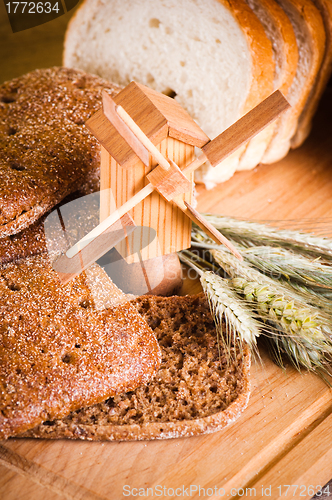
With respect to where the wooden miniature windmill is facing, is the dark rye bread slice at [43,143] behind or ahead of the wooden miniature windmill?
behind

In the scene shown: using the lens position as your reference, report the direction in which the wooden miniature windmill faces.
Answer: facing the viewer and to the right of the viewer

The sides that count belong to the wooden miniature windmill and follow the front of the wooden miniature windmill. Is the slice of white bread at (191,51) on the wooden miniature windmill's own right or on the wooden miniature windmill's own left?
on the wooden miniature windmill's own left

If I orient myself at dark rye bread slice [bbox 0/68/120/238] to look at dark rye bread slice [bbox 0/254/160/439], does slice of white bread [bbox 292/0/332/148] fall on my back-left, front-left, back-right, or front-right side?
back-left

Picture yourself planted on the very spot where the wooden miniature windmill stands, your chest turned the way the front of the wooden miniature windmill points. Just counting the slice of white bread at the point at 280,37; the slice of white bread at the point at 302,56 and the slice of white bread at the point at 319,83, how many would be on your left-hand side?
3

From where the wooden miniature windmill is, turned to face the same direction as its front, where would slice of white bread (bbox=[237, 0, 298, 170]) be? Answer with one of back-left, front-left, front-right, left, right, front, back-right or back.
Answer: left

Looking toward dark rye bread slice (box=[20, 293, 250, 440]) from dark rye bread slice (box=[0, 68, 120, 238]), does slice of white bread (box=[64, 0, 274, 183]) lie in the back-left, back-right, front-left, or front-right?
back-left

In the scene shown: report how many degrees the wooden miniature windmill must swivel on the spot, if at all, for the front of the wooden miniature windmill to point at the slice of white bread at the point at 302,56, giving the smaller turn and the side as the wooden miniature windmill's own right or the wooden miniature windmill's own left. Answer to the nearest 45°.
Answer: approximately 90° to the wooden miniature windmill's own left
